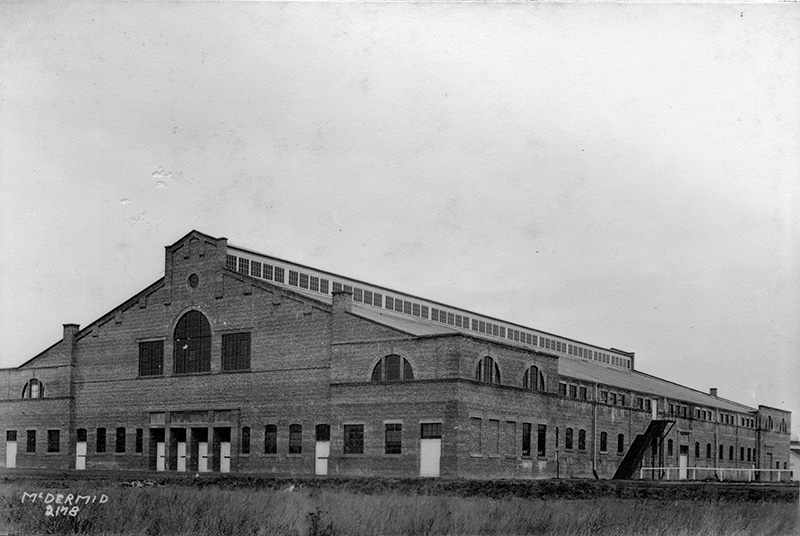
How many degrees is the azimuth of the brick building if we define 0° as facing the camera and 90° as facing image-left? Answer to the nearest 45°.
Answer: approximately 45°
